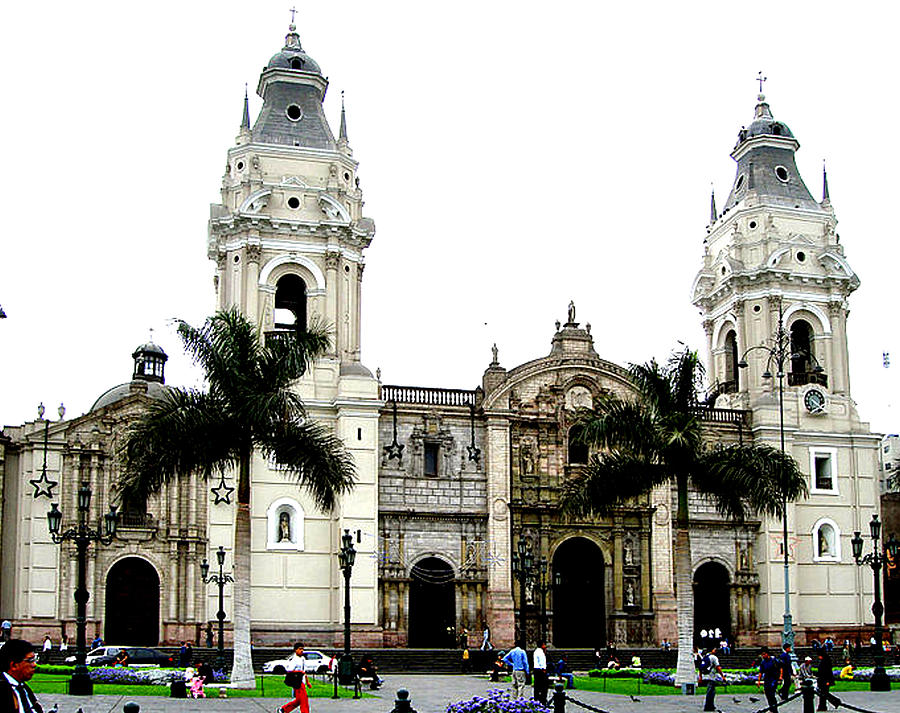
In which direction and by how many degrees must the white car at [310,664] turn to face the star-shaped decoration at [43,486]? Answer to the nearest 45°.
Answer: approximately 45° to its right

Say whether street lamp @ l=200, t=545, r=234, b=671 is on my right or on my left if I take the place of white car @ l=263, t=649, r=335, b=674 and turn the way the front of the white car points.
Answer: on my right

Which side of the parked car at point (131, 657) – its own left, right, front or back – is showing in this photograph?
left

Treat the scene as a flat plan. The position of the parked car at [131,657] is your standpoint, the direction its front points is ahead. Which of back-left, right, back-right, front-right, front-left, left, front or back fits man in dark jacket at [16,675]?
left

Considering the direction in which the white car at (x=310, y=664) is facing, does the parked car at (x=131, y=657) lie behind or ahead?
ahead

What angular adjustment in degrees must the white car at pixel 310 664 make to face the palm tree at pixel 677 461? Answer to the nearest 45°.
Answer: approximately 135° to its left

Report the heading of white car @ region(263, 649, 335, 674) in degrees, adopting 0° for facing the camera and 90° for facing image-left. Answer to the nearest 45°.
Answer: approximately 90°

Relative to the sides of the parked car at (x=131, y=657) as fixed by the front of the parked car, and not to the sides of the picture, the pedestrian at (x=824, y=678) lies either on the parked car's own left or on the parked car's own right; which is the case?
on the parked car's own left

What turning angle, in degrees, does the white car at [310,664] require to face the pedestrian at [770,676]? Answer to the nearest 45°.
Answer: approximately 135° to its left

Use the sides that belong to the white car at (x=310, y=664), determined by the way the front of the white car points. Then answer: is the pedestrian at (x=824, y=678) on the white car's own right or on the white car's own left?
on the white car's own left

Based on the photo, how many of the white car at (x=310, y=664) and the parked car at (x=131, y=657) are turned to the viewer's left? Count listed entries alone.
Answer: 2
